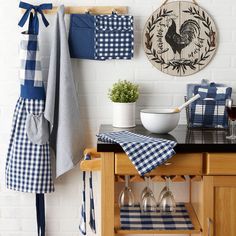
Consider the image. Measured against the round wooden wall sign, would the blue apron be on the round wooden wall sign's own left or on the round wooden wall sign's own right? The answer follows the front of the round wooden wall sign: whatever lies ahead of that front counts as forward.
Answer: on the round wooden wall sign's own right

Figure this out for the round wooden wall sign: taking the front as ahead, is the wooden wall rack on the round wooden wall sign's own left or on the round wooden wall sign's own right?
on the round wooden wall sign's own right

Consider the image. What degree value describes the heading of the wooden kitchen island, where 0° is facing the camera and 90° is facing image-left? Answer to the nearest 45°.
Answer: approximately 0°

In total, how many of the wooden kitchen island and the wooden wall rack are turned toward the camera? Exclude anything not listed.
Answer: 2

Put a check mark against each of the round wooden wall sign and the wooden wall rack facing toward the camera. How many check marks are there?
2
